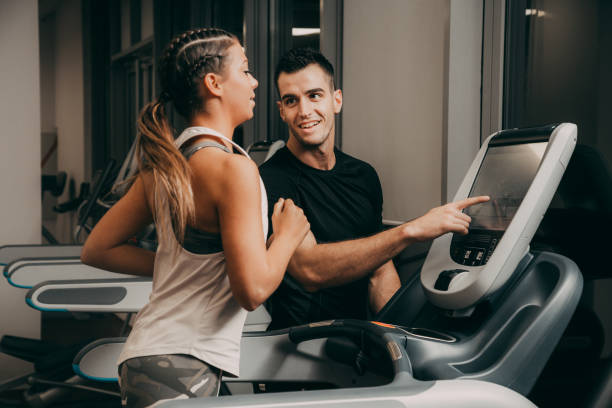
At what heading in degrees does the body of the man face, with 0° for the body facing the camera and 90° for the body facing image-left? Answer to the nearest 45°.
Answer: approximately 0°

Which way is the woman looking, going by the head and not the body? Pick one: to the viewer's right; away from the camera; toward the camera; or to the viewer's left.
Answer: to the viewer's right

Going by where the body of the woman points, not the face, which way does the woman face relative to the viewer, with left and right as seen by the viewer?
facing away from the viewer and to the right of the viewer

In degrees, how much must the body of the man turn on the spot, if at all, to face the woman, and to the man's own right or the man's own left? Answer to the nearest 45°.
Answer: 0° — they already face them

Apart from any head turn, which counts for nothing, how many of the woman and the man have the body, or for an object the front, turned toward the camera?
1
